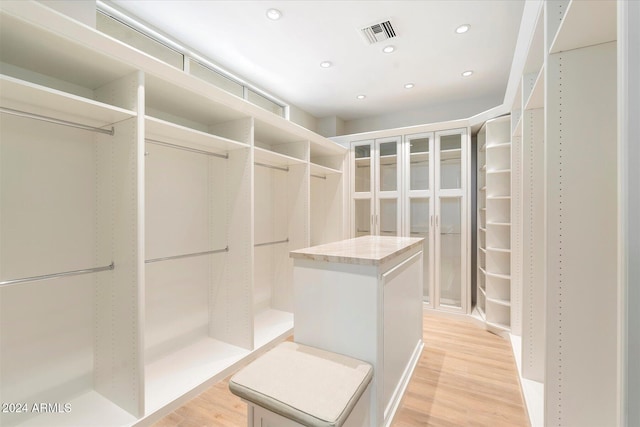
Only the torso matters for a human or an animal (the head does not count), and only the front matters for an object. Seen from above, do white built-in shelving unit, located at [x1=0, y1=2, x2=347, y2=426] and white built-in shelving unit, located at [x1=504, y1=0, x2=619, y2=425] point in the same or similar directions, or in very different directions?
very different directions

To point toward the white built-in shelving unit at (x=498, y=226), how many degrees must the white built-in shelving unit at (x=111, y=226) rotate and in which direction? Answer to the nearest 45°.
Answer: approximately 45° to its left

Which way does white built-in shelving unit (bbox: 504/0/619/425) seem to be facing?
to the viewer's left

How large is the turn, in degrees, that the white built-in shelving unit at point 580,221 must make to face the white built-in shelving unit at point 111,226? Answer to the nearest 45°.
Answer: approximately 45° to its left

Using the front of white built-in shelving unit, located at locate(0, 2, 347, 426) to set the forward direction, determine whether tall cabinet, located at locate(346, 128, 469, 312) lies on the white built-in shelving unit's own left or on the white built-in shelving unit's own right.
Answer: on the white built-in shelving unit's own left

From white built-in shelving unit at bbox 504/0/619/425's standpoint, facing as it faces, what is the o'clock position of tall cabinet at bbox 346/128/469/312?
The tall cabinet is roughly at 2 o'clock from the white built-in shelving unit.

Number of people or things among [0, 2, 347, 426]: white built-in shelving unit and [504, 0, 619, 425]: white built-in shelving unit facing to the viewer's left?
1

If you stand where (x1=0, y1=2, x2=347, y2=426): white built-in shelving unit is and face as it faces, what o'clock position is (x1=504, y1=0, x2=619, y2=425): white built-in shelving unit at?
(x1=504, y1=0, x2=619, y2=425): white built-in shelving unit is roughly at 12 o'clock from (x1=0, y1=2, x2=347, y2=426): white built-in shelving unit.

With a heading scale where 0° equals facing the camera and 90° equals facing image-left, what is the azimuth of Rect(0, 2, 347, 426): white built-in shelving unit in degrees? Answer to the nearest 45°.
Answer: approximately 315°
